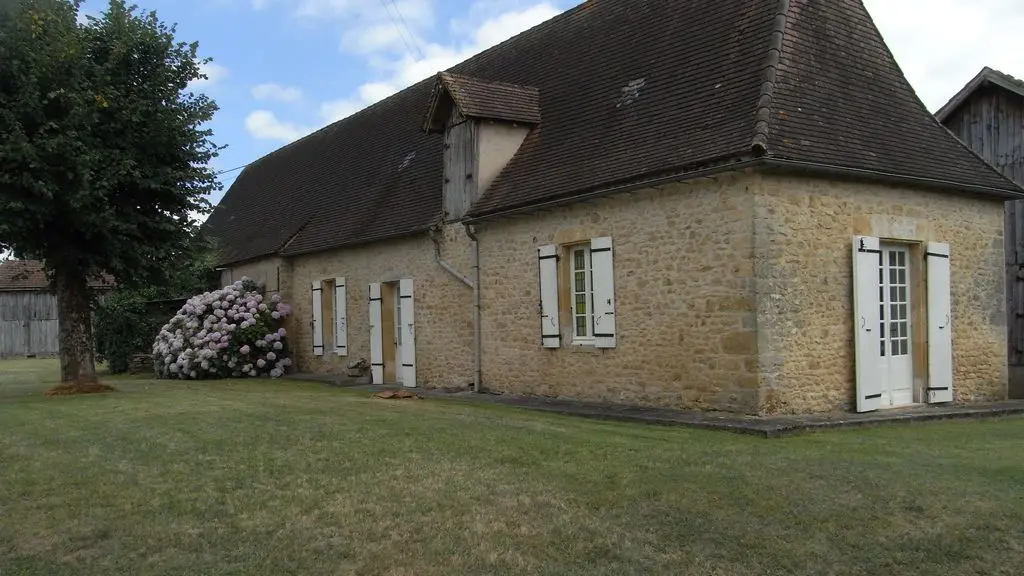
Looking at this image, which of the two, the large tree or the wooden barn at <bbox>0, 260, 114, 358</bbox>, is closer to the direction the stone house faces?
the large tree

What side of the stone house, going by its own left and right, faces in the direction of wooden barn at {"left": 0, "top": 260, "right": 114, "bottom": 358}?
right

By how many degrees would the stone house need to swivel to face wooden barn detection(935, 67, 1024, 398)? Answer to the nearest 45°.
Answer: approximately 180°

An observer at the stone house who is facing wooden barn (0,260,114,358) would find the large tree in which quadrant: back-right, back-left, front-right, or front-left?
front-left

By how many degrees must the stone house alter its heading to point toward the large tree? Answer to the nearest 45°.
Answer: approximately 45° to its right

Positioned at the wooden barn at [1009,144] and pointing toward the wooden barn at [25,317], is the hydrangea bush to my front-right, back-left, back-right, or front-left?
front-left

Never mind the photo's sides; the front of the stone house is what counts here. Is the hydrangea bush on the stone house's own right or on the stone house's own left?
on the stone house's own right

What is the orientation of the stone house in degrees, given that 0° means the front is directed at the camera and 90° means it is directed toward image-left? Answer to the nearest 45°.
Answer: approximately 45°
